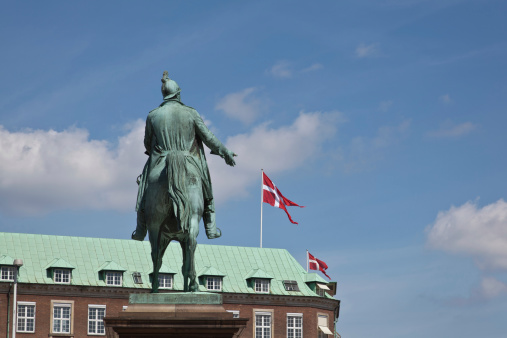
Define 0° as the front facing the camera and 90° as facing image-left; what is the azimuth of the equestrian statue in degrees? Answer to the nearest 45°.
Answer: approximately 180°
